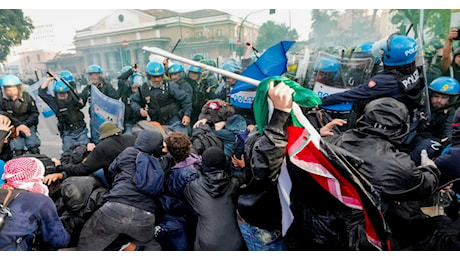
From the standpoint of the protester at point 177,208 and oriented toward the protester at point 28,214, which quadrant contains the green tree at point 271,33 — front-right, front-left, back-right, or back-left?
back-right

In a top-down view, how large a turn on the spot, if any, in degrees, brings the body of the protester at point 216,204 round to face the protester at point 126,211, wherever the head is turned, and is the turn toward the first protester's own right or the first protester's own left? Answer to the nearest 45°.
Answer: approximately 90° to the first protester's own left

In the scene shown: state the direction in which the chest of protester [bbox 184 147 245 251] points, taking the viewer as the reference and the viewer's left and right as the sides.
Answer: facing away from the viewer

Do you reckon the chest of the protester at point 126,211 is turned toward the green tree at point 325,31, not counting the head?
yes

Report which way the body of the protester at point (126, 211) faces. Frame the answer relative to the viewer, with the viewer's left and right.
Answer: facing away from the viewer and to the right of the viewer

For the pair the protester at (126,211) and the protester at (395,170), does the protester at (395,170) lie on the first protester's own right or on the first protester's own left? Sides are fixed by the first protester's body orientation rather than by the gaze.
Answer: on the first protester's own right

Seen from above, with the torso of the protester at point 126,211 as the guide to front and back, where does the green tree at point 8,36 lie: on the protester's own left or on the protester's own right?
on the protester's own left
